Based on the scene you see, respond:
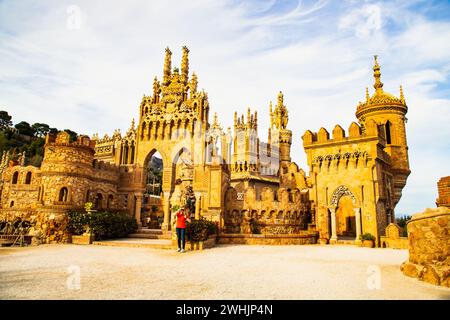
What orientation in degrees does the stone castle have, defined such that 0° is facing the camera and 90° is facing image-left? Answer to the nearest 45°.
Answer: approximately 0°

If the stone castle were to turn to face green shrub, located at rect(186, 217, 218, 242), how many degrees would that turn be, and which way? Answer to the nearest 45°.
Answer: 0° — it already faces it

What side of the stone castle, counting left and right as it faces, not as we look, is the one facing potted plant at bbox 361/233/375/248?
left

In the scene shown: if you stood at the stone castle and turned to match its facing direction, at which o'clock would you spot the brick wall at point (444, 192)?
The brick wall is roughly at 11 o'clock from the stone castle.

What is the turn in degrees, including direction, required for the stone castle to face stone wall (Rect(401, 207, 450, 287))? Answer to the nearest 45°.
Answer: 0° — it already faces it
